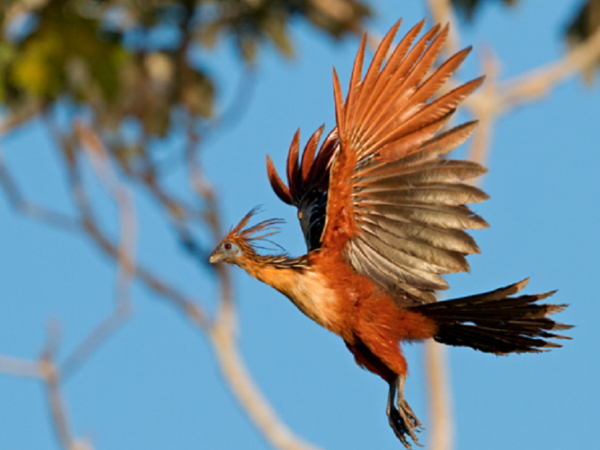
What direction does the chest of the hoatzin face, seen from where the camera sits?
to the viewer's left
